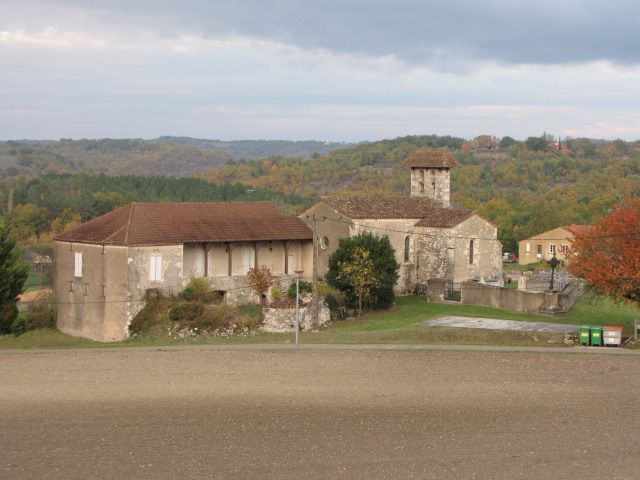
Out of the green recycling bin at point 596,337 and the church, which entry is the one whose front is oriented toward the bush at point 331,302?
the church

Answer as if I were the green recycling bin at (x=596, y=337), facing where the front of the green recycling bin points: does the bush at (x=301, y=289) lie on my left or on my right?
on my right

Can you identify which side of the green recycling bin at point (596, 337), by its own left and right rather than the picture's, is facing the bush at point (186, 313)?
right

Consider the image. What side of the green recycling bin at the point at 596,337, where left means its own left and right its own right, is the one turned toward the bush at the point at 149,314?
right

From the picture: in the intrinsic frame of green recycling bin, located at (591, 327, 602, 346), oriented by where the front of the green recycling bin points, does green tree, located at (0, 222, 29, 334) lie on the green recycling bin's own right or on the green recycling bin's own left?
on the green recycling bin's own right

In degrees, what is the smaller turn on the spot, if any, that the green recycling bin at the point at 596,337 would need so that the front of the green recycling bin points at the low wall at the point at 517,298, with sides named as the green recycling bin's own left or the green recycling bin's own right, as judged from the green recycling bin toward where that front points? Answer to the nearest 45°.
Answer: approximately 135° to the green recycling bin's own right

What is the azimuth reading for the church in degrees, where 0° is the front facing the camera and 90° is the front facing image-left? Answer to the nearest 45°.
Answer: approximately 45°

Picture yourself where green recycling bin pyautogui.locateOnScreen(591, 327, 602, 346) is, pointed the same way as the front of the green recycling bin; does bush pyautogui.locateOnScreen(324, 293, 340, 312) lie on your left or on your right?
on your right
